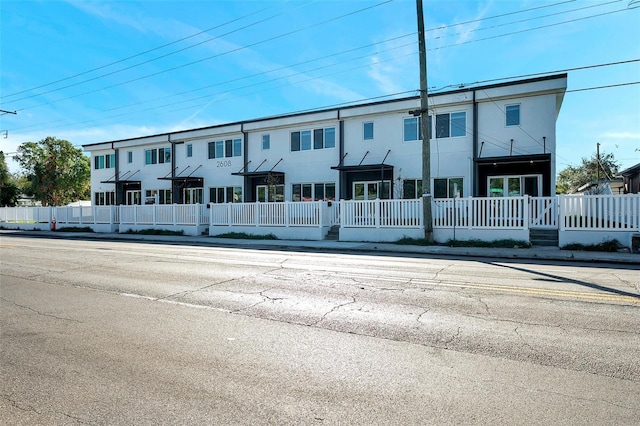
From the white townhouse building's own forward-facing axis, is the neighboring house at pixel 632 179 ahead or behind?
behind

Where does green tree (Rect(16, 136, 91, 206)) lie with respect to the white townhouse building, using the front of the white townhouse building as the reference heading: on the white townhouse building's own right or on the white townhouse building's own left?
on the white townhouse building's own right

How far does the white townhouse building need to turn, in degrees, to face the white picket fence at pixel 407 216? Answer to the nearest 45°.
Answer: approximately 45° to its left

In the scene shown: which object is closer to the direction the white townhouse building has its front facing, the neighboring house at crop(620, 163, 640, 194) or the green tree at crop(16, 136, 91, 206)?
the green tree

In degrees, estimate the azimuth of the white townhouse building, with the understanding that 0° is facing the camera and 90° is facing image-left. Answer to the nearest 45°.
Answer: approximately 45°

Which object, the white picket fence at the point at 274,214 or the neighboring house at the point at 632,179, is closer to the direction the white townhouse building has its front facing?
the white picket fence

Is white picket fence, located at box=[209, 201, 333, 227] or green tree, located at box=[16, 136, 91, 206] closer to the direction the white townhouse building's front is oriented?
the white picket fence
